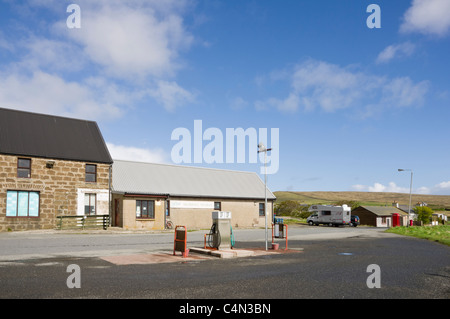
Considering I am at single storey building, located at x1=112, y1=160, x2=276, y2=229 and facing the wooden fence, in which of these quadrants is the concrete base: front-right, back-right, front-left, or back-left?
front-left

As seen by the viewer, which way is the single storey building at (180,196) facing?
toward the camera

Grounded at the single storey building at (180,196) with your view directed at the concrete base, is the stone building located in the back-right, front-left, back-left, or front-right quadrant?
front-right

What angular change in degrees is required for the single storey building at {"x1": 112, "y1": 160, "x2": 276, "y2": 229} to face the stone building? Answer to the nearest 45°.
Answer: approximately 45° to its right

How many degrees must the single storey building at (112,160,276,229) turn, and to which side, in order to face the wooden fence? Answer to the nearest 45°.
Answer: approximately 45° to its right

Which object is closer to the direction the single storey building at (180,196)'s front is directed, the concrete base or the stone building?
the concrete base

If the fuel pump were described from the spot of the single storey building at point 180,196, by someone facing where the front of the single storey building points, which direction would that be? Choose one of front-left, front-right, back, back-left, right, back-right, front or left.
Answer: front

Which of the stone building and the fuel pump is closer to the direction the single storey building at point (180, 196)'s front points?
the fuel pump

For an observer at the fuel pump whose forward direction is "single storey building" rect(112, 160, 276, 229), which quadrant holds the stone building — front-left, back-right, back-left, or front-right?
front-left

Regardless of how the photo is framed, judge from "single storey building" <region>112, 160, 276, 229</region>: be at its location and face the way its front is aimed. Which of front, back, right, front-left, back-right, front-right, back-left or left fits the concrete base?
front

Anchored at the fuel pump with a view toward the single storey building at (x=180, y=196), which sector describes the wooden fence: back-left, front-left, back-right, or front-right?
front-left
